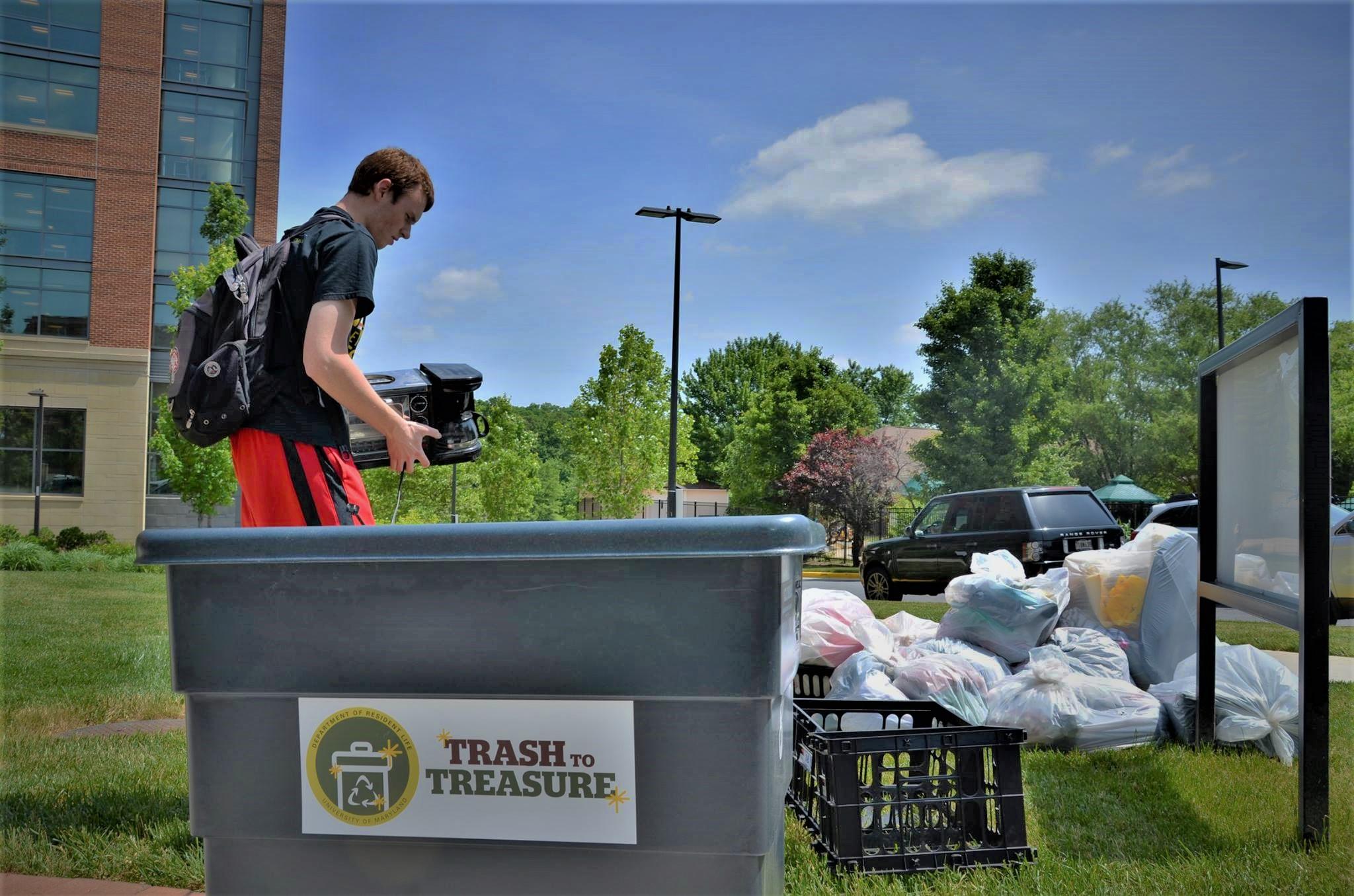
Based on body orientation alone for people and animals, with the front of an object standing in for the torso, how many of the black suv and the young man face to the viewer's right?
1

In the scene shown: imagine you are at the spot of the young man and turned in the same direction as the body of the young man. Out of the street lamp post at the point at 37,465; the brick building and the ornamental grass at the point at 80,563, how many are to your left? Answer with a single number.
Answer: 3

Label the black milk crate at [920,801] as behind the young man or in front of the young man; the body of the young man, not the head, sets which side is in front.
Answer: in front

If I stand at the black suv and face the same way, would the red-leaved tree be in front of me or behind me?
in front

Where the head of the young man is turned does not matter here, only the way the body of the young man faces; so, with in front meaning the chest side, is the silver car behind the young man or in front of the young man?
in front

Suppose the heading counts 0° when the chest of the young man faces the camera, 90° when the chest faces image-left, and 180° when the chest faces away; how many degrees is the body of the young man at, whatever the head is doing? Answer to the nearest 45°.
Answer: approximately 270°

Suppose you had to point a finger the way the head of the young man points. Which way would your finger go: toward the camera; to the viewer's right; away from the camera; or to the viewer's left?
to the viewer's right

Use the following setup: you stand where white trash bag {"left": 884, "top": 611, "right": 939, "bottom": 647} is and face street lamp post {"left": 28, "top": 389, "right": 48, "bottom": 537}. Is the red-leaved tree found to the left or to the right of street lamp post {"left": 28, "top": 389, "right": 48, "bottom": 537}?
right

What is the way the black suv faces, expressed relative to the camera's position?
facing away from the viewer and to the left of the viewer

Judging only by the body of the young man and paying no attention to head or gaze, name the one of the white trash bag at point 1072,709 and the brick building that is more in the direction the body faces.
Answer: the white trash bag

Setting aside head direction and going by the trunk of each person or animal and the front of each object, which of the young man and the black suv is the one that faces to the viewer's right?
the young man

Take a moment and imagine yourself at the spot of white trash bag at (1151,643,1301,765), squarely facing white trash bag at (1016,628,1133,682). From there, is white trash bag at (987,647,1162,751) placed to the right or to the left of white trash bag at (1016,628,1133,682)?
left

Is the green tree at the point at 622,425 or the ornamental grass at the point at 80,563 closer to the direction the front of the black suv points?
the green tree
